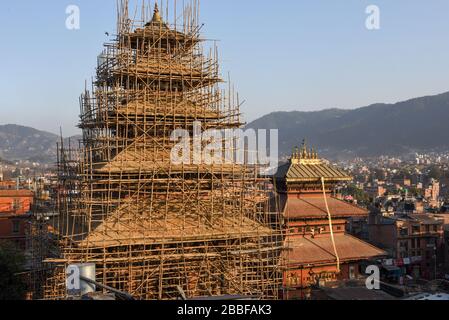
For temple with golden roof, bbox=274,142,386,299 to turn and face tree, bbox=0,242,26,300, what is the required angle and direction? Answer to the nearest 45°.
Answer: approximately 90° to its right

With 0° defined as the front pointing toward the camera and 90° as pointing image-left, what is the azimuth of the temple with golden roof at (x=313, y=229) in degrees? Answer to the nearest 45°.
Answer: approximately 0°

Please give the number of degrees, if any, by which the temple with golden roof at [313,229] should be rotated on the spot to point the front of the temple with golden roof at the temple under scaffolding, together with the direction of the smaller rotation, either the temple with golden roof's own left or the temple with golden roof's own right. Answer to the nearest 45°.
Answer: approximately 45° to the temple with golden roof's own right
